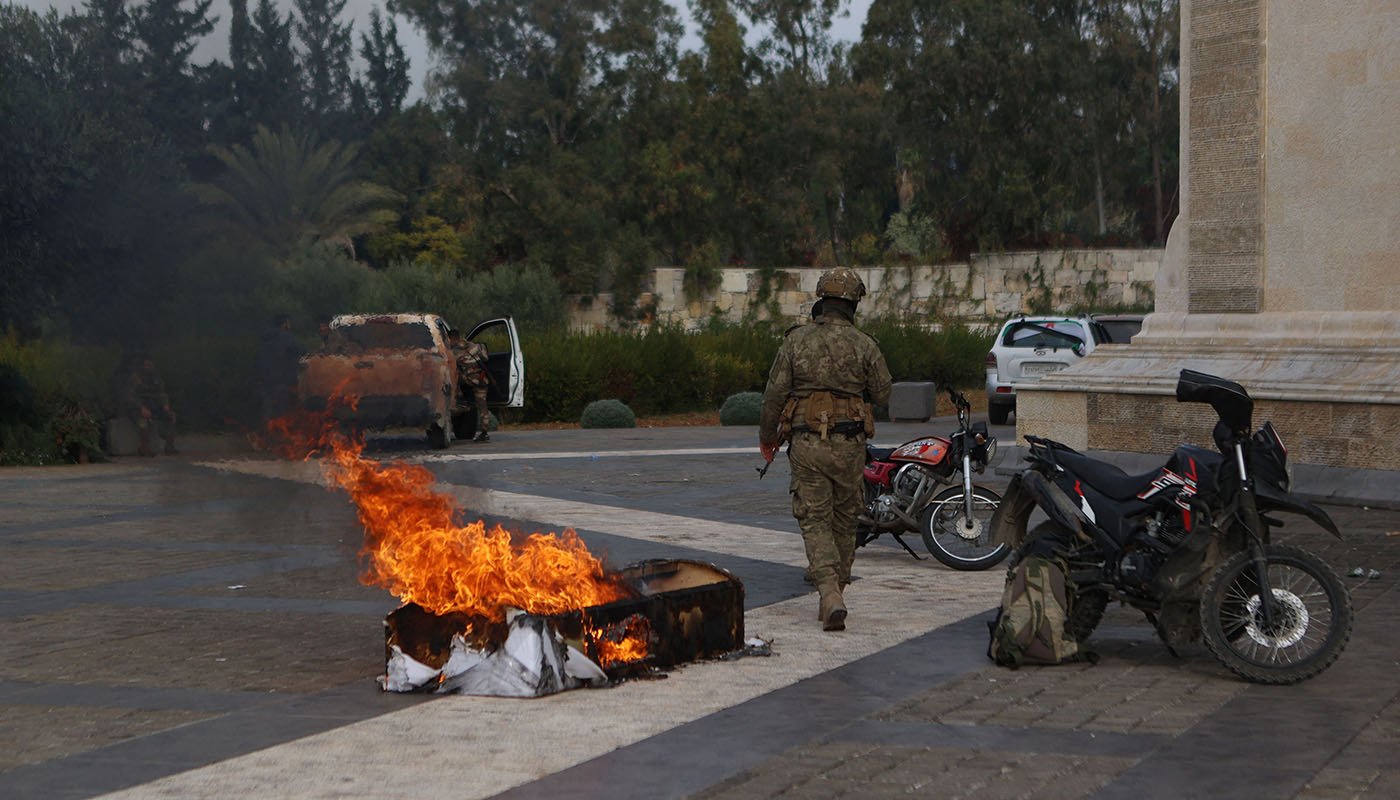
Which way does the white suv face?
away from the camera

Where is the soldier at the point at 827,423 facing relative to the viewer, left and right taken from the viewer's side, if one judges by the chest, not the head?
facing away from the viewer

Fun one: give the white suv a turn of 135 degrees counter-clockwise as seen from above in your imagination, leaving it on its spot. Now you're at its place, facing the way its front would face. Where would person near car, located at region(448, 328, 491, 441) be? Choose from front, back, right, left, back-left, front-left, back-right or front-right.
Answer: front

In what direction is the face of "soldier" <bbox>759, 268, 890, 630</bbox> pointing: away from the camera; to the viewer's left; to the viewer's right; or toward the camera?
away from the camera

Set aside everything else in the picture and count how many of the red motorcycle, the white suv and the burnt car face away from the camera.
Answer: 2

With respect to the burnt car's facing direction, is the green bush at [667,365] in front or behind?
in front

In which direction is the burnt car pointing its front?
away from the camera

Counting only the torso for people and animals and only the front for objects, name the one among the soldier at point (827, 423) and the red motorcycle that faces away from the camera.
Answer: the soldier

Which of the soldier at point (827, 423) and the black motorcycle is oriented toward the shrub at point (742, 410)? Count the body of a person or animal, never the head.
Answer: the soldier

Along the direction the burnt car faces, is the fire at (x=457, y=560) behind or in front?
behind

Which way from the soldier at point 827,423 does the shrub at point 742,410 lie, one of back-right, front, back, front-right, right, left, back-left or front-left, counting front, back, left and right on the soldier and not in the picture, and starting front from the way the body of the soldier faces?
front
